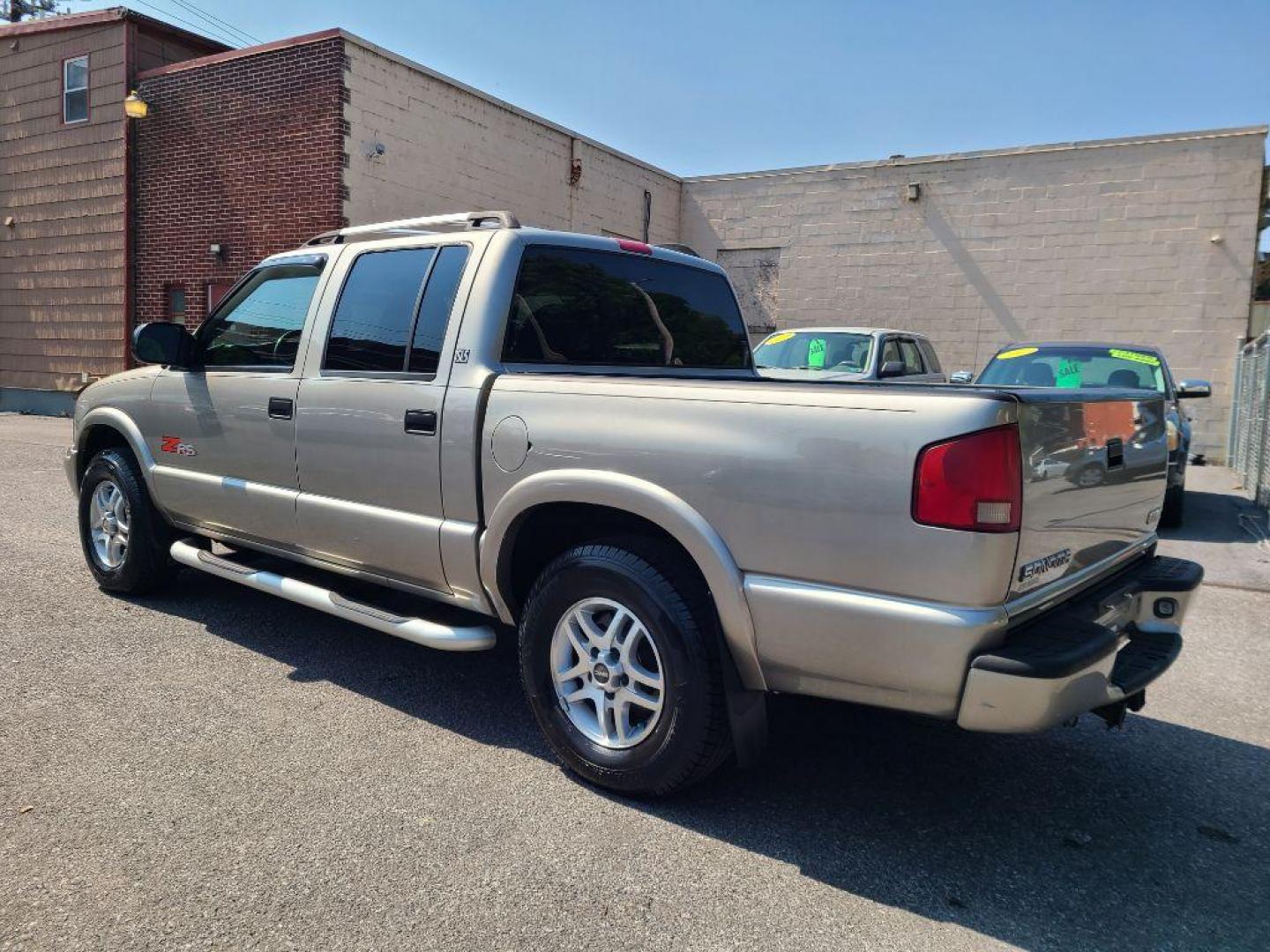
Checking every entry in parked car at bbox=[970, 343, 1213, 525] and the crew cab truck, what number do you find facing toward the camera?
1

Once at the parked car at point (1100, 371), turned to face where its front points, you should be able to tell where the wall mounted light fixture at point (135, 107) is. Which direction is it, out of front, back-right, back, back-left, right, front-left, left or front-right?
right

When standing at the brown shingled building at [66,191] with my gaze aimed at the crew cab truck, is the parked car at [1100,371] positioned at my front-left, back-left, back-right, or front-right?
front-left

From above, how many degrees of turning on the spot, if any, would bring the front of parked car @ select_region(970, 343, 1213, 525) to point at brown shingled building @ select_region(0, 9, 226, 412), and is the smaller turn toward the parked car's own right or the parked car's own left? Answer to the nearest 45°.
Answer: approximately 90° to the parked car's own right

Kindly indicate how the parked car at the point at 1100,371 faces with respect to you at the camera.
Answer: facing the viewer

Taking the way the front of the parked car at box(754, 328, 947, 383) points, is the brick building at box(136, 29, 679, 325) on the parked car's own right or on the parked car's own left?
on the parked car's own right

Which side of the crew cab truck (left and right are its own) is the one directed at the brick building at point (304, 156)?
front

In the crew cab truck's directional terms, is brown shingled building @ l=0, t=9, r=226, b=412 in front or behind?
in front

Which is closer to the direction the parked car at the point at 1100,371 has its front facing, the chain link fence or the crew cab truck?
the crew cab truck

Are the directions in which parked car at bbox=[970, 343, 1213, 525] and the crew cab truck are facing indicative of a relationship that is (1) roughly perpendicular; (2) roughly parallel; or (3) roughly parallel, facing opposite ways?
roughly perpendicular

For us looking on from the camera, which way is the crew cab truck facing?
facing away from the viewer and to the left of the viewer

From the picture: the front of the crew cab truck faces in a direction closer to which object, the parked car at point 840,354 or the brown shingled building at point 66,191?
the brown shingled building

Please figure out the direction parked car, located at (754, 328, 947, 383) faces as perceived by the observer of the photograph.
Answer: facing the viewer and to the left of the viewer

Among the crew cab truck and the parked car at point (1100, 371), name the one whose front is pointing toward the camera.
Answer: the parked car
